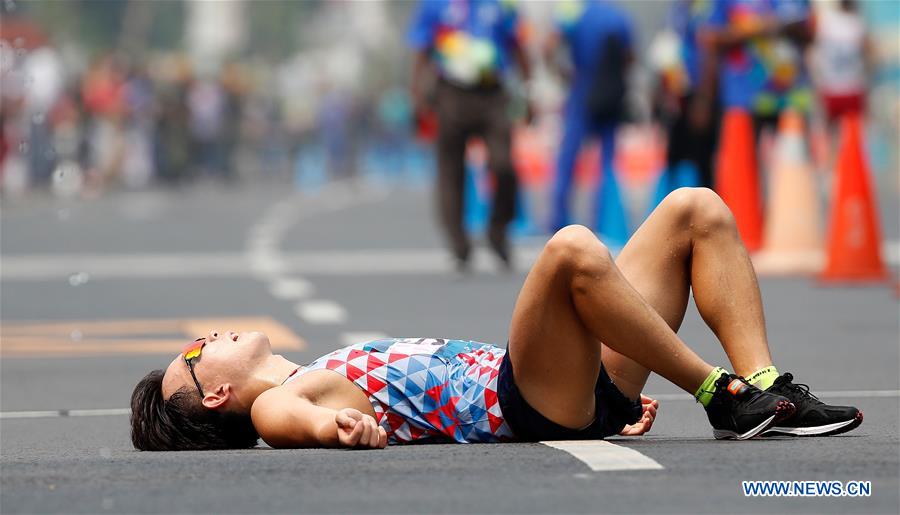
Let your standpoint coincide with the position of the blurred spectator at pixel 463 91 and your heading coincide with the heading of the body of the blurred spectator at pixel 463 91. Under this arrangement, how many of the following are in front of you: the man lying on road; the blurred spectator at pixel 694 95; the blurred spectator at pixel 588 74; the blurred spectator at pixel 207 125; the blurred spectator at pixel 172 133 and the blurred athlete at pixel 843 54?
1

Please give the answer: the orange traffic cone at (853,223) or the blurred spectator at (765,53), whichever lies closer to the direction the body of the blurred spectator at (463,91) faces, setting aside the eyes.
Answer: the orange traffic cone

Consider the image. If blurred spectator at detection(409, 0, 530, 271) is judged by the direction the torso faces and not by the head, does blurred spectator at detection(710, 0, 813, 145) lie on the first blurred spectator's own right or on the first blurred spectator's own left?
on the first blurred spectator's own left

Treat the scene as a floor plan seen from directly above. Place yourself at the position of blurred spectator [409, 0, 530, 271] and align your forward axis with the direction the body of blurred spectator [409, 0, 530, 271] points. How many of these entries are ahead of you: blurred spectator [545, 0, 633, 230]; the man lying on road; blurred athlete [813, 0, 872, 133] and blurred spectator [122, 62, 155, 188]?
1

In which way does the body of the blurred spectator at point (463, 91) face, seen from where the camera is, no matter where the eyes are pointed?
toward the camera

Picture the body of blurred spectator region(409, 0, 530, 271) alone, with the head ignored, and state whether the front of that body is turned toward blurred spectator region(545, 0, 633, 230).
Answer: no

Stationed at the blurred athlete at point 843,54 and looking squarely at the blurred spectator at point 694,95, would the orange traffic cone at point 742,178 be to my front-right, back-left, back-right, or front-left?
front-left

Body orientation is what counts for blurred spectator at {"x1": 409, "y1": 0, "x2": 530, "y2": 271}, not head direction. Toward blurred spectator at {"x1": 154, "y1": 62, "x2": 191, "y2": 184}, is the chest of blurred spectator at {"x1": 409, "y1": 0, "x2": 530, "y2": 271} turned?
no

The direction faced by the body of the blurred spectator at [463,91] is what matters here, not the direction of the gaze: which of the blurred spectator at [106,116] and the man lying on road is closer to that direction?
the man lying on road

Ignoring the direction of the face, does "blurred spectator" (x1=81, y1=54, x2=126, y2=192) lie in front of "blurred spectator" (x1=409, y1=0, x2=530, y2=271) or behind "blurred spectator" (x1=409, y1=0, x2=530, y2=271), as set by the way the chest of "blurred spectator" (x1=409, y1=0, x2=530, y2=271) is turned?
behind

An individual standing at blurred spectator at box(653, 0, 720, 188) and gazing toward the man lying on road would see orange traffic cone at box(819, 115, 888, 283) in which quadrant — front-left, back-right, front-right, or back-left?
front-left

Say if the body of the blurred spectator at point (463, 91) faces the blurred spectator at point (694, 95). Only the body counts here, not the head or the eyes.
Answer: no

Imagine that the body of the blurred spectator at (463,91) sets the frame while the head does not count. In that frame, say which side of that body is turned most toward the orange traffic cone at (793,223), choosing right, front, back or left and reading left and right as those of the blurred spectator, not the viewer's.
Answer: left
